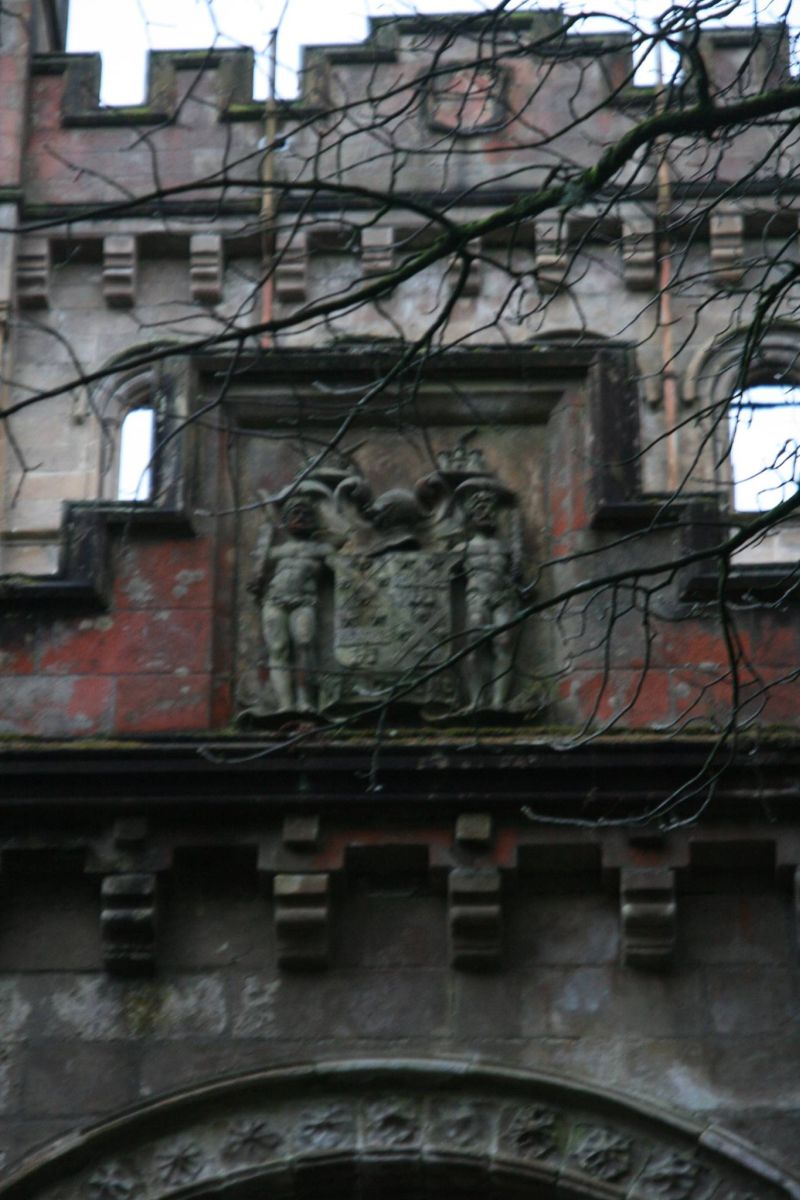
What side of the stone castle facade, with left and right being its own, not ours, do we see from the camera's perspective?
front
